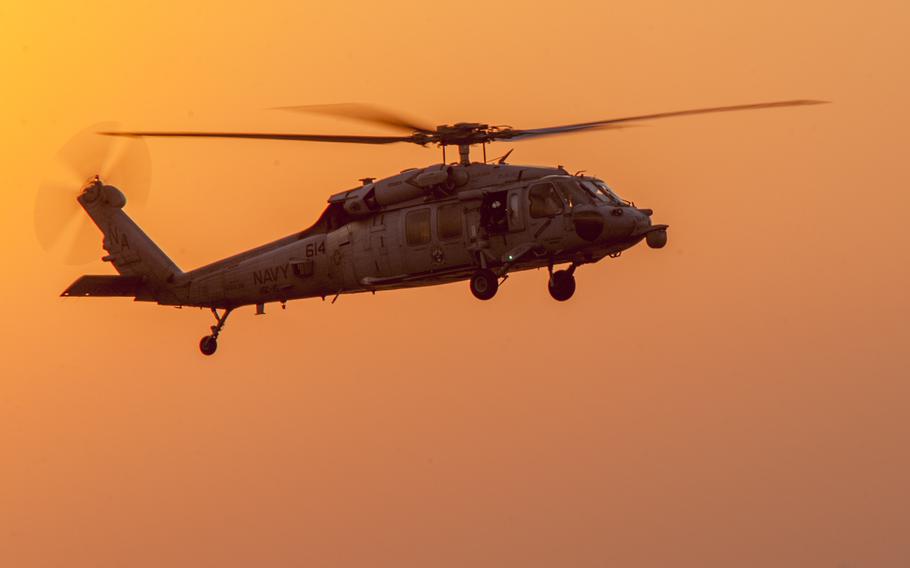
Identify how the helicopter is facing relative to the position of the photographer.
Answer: facing the viewer and to the right of the viewer
